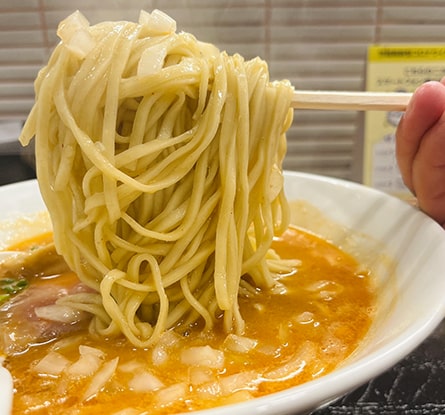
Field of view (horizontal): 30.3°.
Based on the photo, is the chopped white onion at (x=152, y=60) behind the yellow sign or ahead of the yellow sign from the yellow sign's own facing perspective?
ahead

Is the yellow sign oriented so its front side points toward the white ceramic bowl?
yes

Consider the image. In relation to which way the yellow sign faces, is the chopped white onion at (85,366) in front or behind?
in front

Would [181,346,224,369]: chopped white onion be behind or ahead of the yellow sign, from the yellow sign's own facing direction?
ahead

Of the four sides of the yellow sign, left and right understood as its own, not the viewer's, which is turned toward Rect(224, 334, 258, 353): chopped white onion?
front

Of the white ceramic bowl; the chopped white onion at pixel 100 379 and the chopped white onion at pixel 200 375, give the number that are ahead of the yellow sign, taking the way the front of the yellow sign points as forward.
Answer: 3

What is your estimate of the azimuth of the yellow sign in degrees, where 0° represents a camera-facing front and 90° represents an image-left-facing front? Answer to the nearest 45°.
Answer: approximately 0°

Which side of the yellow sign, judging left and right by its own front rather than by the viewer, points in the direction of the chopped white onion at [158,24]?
front
